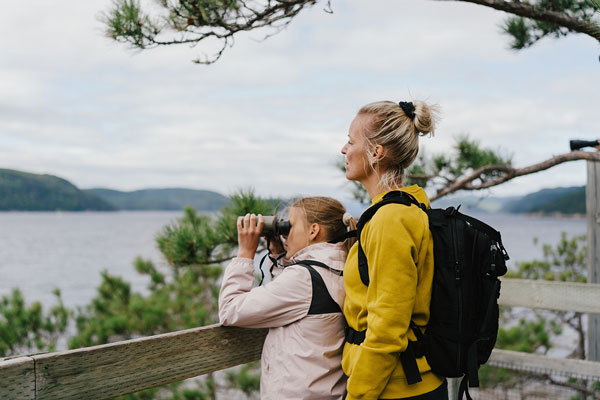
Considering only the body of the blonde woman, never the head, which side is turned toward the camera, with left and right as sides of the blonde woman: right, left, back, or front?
left

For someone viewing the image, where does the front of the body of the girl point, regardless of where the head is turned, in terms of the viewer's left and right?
facing to the left of the viewer

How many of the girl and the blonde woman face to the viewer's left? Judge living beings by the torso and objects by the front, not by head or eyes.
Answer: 2

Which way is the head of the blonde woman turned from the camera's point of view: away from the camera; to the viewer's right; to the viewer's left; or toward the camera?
to the viewer's left

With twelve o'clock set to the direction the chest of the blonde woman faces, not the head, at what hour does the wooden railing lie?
The wooden railing is roughly at 12 o'clock from the blonde woman.
